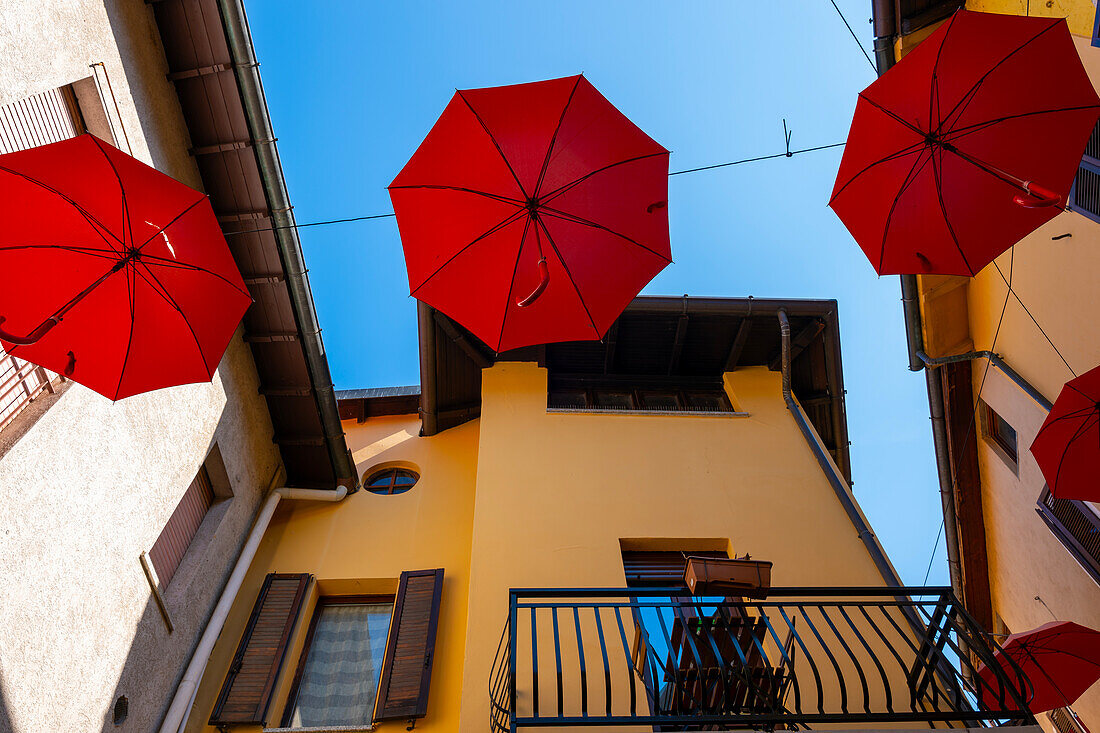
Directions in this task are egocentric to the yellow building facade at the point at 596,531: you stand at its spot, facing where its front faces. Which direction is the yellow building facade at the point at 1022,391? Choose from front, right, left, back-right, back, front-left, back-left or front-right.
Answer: left

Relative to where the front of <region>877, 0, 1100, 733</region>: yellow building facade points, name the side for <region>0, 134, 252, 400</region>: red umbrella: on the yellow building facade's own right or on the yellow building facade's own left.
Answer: on the yellow building facade's own left

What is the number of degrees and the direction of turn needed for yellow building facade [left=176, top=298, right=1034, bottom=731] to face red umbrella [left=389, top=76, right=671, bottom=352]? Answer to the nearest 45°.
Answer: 0° — it already faces it

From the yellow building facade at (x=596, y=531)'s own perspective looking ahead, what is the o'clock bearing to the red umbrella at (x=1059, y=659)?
The red umbrella is roughly at 9 o'clock from the yellow building facade.

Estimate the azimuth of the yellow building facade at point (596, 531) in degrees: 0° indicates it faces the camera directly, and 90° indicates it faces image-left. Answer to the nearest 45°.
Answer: approximately 0°

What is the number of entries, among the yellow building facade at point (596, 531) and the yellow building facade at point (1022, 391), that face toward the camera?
1

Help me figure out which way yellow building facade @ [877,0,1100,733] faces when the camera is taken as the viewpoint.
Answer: facing to the left of the viewer

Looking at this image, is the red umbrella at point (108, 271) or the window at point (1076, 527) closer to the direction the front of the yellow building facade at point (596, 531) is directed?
the red umbrella

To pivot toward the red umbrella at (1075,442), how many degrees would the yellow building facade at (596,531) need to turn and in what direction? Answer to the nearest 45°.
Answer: approximately 45° to its left
